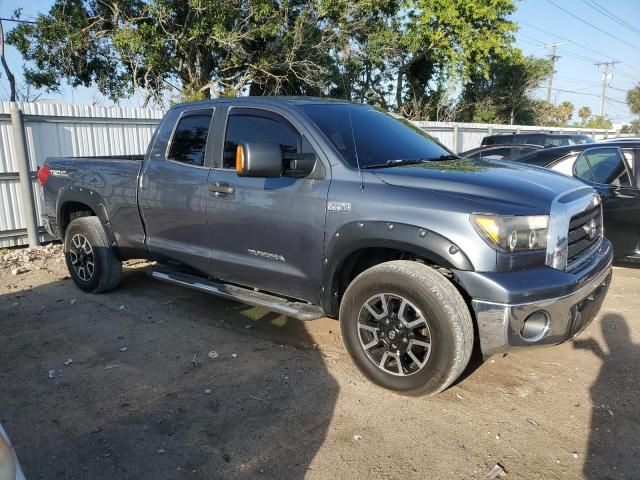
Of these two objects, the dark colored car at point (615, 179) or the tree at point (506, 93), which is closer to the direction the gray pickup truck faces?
the dark colored car

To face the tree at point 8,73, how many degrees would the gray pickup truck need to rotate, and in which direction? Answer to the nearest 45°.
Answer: approximately 180°

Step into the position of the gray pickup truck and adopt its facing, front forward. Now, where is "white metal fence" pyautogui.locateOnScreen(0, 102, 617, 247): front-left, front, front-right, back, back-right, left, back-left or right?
back

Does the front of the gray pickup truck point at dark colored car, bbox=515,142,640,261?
no

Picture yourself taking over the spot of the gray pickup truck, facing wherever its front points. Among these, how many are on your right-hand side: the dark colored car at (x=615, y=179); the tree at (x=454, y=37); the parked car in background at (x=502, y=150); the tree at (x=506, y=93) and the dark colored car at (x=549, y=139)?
0

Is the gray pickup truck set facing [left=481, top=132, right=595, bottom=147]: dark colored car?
no

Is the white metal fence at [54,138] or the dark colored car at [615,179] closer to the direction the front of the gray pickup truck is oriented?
the dark colored car

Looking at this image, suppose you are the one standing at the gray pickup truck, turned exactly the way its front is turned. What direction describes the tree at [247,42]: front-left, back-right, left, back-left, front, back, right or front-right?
back-left

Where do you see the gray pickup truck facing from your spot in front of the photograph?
facing the viewer and to the right of the viewer

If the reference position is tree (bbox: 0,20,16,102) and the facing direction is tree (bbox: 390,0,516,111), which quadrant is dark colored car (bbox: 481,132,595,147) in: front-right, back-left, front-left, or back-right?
front-right

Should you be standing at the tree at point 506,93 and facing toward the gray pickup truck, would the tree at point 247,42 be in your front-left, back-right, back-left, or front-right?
front-right

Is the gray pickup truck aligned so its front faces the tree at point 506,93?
no

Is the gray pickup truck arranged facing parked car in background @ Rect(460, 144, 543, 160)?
no
